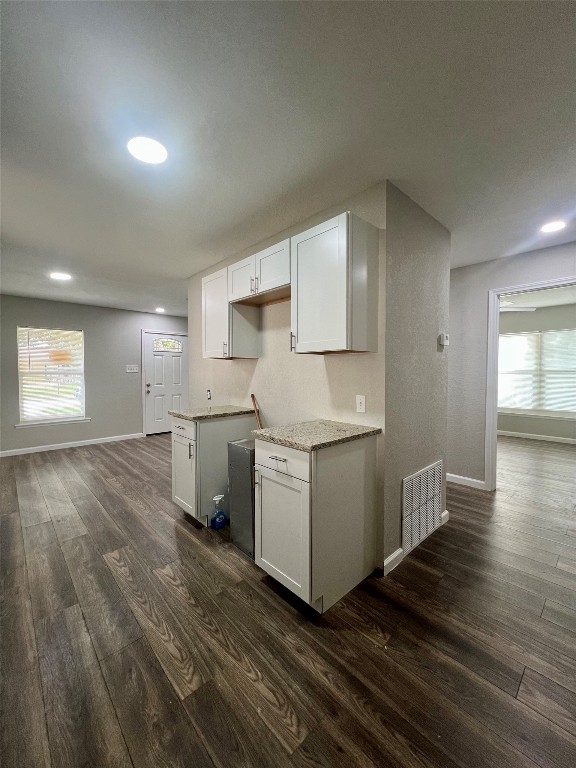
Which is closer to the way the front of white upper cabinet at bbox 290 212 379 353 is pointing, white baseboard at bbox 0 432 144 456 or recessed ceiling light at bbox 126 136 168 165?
the recessed ceiling light

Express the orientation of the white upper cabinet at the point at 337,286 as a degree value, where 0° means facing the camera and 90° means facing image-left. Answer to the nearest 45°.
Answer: approximately 45°

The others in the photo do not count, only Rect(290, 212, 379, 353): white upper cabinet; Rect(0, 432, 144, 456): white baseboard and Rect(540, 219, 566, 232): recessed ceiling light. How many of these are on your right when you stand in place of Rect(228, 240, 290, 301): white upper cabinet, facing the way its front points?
1

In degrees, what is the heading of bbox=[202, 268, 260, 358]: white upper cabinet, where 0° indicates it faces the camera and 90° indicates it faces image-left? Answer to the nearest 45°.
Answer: approximately 45°

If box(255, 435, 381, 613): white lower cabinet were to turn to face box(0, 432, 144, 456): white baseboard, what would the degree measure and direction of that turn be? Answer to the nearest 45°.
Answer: approximately 90° to its right

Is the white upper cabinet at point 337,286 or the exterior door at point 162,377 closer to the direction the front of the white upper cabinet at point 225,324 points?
the white upper cabinet

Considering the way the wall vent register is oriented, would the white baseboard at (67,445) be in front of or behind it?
behind
